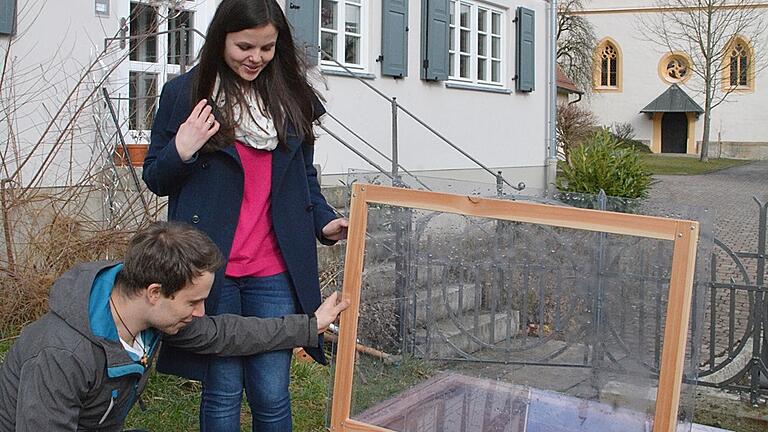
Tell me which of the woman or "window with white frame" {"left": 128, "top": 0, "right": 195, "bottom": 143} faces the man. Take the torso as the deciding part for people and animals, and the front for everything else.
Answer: the window with white frame

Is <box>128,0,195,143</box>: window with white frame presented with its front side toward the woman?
yes

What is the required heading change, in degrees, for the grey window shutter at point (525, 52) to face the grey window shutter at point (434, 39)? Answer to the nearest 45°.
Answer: approximately 90° to its right

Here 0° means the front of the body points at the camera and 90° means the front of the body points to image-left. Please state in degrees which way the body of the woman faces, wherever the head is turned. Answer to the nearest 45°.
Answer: approximately 315°

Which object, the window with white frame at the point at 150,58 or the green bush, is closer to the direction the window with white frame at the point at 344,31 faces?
the green bush

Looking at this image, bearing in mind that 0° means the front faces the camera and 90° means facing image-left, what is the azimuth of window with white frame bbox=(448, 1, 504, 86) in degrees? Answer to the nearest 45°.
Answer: approximately 315°

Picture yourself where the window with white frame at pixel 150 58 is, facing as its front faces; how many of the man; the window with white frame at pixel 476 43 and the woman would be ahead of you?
2

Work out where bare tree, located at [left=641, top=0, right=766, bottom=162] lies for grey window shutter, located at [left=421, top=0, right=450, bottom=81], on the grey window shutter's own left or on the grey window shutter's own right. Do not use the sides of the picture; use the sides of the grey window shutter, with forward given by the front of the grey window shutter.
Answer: on the grey window shutter's own left
